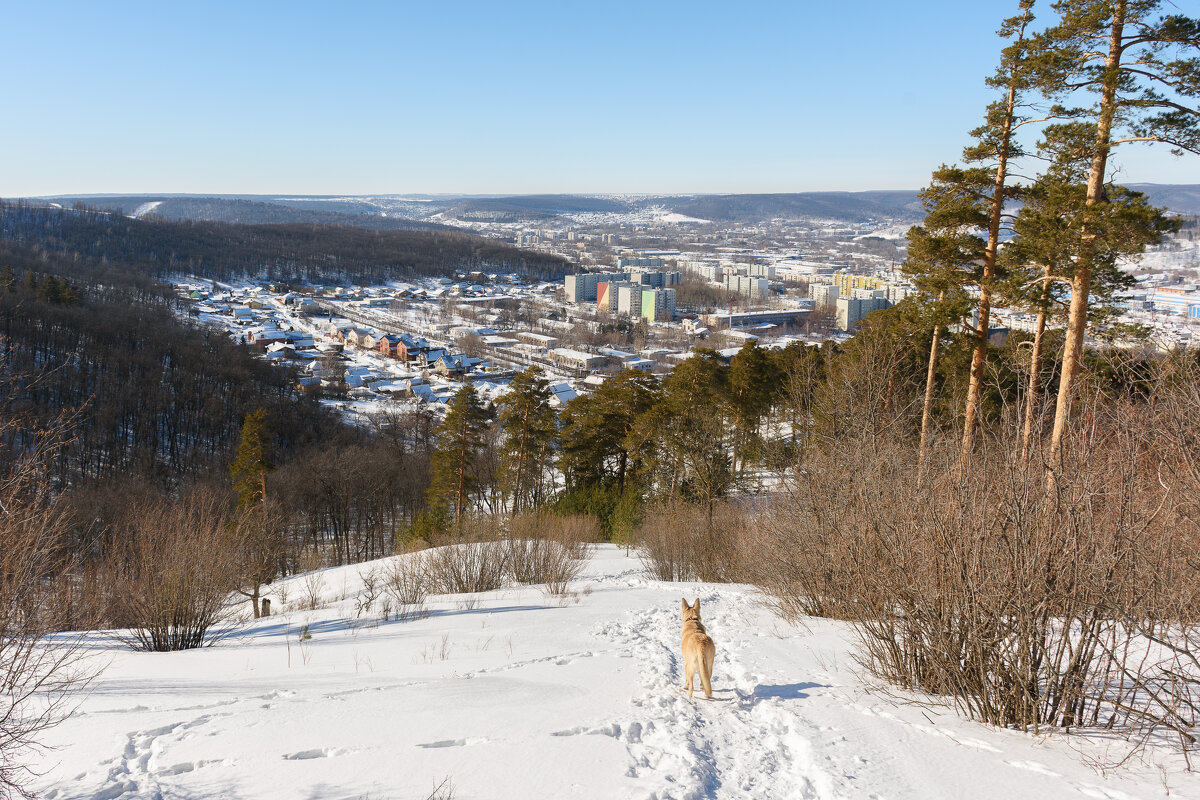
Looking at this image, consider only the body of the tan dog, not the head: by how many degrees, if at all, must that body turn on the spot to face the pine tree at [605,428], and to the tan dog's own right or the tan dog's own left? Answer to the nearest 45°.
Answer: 0° — it already faces it

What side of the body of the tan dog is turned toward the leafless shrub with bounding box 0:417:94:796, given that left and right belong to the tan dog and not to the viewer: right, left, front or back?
left

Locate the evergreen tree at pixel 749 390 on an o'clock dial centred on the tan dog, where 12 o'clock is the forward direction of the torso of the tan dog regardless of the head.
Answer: The evergreen tree is roughly at 12 o'clock from the tan dog.

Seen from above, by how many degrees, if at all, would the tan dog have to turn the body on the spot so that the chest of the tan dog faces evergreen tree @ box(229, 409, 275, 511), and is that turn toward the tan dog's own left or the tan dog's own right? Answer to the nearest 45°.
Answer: approximately 45° to the tan dog's own left

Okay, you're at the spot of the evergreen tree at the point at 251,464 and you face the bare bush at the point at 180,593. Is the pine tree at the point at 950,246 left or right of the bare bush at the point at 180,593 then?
left

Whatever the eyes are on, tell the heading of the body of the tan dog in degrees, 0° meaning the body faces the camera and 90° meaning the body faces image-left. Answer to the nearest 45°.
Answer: approximately 180°

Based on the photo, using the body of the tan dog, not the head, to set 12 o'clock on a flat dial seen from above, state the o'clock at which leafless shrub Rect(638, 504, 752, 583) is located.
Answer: The leafless shrub is roughly at 12 o'clock from the tan dog.

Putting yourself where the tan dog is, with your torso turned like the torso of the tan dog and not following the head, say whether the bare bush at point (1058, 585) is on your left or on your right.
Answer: on your right
